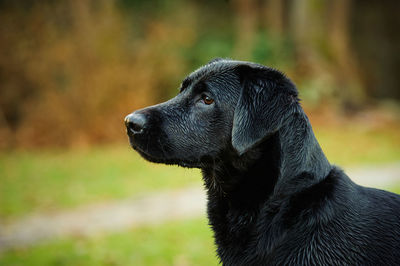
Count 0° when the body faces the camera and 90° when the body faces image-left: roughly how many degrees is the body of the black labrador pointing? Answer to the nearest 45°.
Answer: approximately 90°
